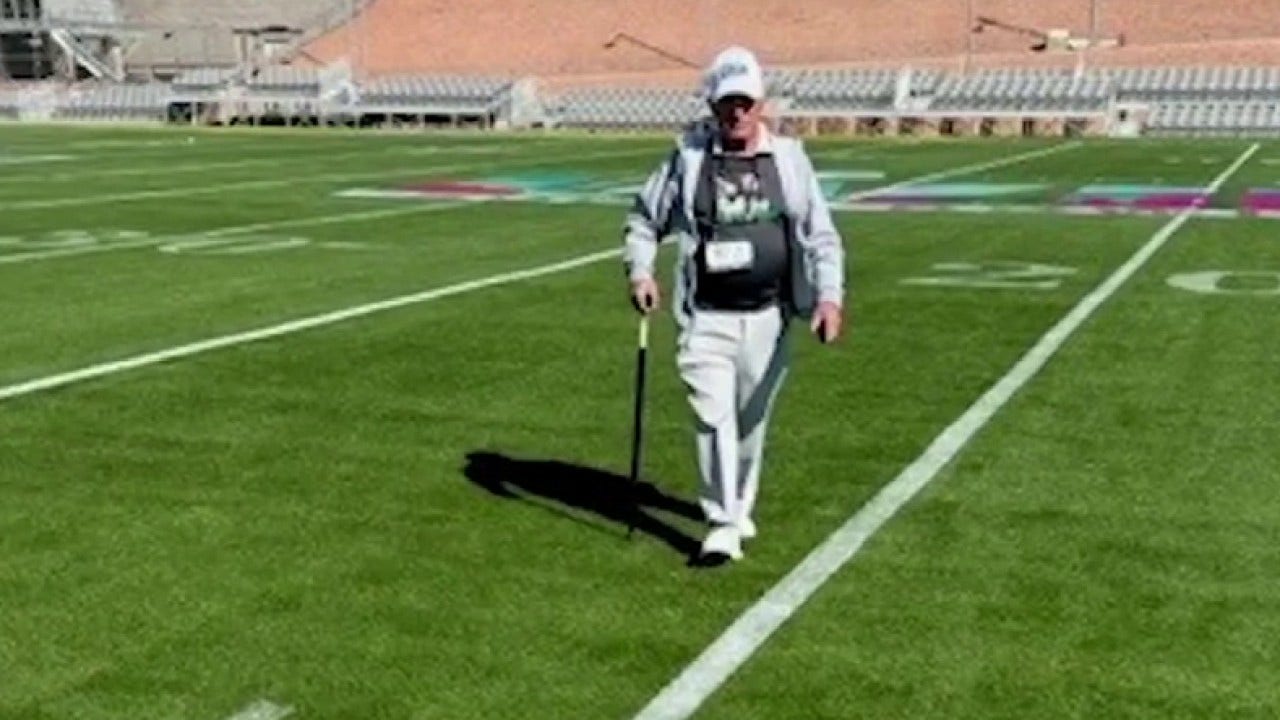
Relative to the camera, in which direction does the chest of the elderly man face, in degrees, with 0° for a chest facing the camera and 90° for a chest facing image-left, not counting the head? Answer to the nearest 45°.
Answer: approximately 0°
